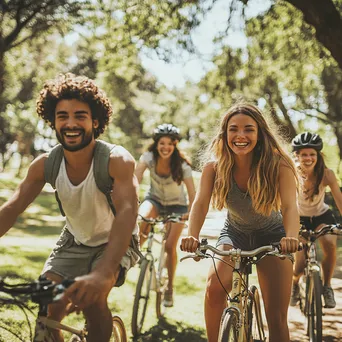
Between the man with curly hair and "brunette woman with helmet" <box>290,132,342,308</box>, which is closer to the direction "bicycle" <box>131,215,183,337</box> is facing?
the man with curly hair

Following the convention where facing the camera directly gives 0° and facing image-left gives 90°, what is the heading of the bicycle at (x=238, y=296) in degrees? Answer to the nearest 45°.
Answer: approximately 0°

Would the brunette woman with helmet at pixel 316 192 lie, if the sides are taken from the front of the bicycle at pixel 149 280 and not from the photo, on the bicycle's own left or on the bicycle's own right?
on the bicycle's own left

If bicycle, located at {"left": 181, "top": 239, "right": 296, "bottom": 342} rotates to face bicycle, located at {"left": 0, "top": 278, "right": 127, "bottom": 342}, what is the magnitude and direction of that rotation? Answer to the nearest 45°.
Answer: approximately 45° to its right
